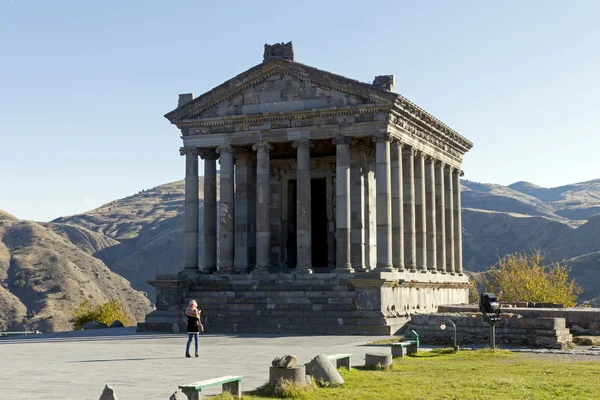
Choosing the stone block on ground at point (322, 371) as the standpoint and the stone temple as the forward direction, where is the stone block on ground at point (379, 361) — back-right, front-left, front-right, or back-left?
front-right

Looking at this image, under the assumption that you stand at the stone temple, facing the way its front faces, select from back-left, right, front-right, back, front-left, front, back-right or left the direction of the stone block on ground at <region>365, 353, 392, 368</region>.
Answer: front-left

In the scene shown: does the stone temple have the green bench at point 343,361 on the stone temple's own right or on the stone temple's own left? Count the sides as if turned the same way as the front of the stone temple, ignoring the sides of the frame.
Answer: on the stone temple's own left

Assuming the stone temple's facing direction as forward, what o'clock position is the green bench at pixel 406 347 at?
The green bench is roughly at 10 o'clock from the stone temple.

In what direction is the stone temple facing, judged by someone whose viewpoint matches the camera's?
facing the viewer and to the left of the viewer

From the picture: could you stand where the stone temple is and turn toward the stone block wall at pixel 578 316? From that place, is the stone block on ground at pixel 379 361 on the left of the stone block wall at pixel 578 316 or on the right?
right

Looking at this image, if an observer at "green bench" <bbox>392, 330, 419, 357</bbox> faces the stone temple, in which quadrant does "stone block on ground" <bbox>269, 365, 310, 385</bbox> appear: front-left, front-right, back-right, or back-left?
back-left

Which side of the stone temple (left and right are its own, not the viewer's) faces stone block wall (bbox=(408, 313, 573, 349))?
left

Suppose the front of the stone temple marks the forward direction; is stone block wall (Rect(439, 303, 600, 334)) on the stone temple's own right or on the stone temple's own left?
on the stone temple's own left

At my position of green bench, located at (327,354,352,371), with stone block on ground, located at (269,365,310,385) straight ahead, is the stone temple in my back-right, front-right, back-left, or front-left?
back-right

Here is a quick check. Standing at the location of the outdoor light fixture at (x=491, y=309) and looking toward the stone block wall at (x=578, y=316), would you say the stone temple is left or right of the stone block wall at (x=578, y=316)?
left

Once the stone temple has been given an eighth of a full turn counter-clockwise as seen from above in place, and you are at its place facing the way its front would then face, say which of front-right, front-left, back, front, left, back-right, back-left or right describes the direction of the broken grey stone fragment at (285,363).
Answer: front

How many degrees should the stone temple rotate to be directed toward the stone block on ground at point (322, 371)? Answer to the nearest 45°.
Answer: approximately 45° to its left
